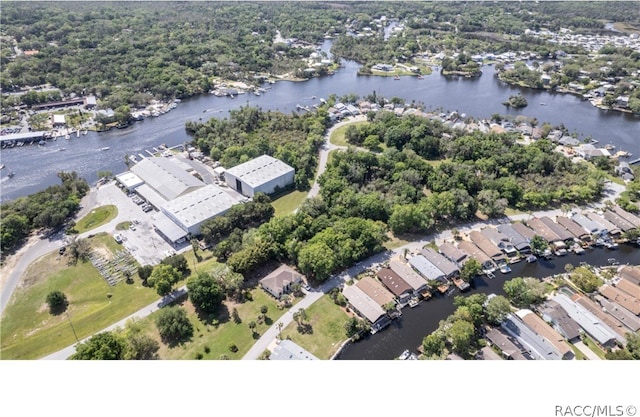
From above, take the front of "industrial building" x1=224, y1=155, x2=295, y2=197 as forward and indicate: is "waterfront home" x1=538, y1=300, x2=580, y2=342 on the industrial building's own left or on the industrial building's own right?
on the industrial building's own left

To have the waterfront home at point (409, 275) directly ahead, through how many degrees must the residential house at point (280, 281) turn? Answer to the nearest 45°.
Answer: approximately 45° to its left

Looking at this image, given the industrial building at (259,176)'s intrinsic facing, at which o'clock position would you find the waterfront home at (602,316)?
The waterfront home is roughly at 9 o'clock from the industrial building.

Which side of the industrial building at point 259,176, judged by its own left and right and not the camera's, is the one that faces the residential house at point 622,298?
left

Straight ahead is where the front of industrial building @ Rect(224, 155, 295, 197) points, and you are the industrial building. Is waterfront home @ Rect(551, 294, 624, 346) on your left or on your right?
on your left

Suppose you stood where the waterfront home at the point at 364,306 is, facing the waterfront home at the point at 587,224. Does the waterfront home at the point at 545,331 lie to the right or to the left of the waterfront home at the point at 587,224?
right

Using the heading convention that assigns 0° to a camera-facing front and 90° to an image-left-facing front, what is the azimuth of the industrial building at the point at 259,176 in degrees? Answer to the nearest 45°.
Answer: approximately 45°

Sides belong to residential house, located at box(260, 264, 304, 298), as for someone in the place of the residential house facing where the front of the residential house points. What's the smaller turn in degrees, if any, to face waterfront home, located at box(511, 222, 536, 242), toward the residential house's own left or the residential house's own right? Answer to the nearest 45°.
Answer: approximately 45° to the residential house's own left

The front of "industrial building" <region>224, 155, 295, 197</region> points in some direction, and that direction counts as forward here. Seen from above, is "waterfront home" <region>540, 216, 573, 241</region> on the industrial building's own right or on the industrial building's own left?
on the industrial building's own left

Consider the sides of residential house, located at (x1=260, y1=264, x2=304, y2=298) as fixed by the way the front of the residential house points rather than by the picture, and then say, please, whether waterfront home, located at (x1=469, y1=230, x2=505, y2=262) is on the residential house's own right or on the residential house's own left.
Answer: on the residential house's own left

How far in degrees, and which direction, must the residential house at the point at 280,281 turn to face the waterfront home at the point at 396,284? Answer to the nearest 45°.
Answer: approximately 45° to its left
